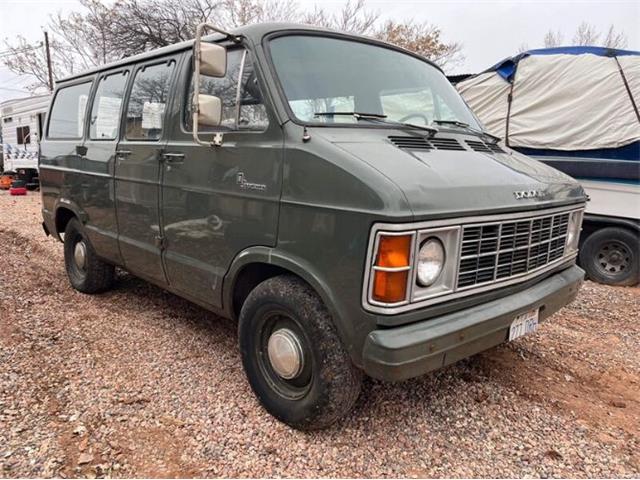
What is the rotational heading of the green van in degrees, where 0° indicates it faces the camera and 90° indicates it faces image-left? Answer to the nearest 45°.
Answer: approximately 315°

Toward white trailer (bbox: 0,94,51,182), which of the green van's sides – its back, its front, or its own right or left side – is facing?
back

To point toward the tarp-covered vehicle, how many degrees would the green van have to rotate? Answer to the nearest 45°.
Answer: approximately 90° to its left
